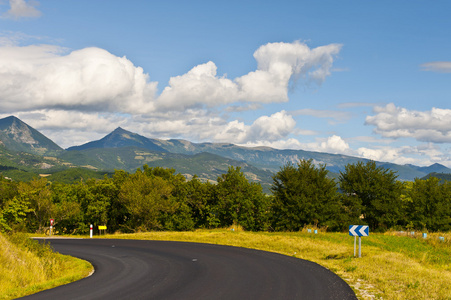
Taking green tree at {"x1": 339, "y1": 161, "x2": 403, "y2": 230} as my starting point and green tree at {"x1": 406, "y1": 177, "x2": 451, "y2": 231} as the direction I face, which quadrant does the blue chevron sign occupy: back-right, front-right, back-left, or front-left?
back-right

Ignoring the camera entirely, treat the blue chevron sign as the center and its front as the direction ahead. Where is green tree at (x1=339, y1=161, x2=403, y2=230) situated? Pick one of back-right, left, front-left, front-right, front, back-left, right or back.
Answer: back

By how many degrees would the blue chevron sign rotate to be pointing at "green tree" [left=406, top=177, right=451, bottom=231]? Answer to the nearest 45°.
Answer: approximately 180°

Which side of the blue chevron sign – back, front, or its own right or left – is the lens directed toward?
front

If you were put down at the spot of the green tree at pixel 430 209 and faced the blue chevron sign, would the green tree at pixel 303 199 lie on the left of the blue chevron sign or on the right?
right

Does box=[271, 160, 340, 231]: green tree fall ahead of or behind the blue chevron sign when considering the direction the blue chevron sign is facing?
behind
